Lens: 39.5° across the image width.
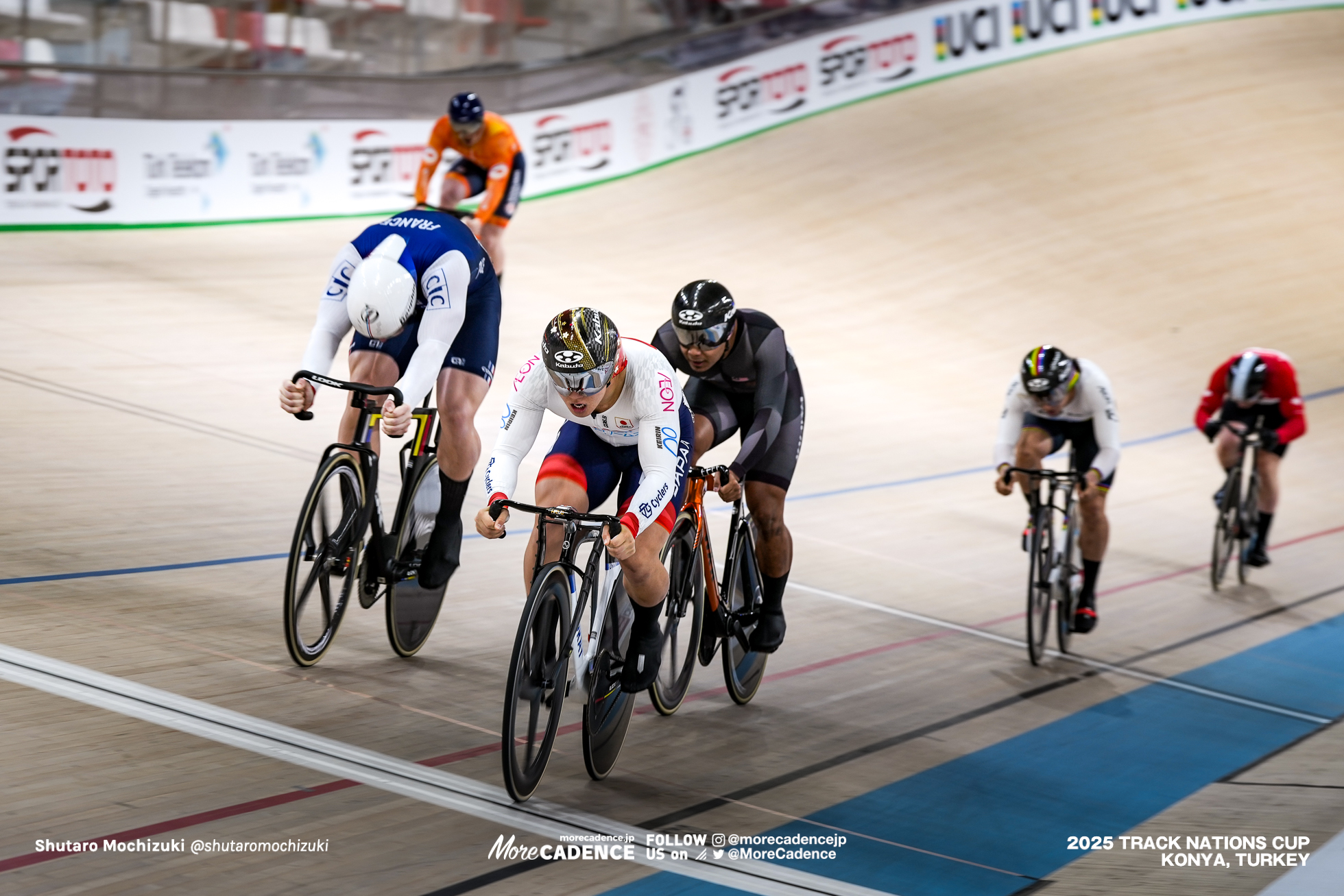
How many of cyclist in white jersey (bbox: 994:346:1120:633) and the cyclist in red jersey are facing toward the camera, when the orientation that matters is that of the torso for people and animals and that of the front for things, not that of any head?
2

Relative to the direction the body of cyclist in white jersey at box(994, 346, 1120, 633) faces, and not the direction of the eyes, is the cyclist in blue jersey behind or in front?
in front

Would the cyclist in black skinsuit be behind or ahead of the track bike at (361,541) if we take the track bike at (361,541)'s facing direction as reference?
behind

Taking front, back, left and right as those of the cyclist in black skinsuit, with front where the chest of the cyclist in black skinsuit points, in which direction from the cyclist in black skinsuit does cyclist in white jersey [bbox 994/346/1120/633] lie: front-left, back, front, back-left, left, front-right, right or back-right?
back

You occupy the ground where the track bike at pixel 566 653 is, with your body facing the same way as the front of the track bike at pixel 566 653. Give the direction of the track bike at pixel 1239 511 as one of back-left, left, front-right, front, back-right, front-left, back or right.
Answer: back

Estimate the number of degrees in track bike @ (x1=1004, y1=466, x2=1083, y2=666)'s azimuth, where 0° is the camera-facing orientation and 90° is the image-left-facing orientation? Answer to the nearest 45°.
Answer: approximately 0°

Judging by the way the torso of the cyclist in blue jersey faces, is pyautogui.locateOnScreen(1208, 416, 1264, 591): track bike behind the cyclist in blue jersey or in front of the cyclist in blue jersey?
behind

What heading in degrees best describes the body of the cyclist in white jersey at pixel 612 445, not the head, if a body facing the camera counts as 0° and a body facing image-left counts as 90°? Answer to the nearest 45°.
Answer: approximately 45°

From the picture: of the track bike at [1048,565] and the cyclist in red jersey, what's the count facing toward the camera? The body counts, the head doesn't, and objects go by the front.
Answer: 2
